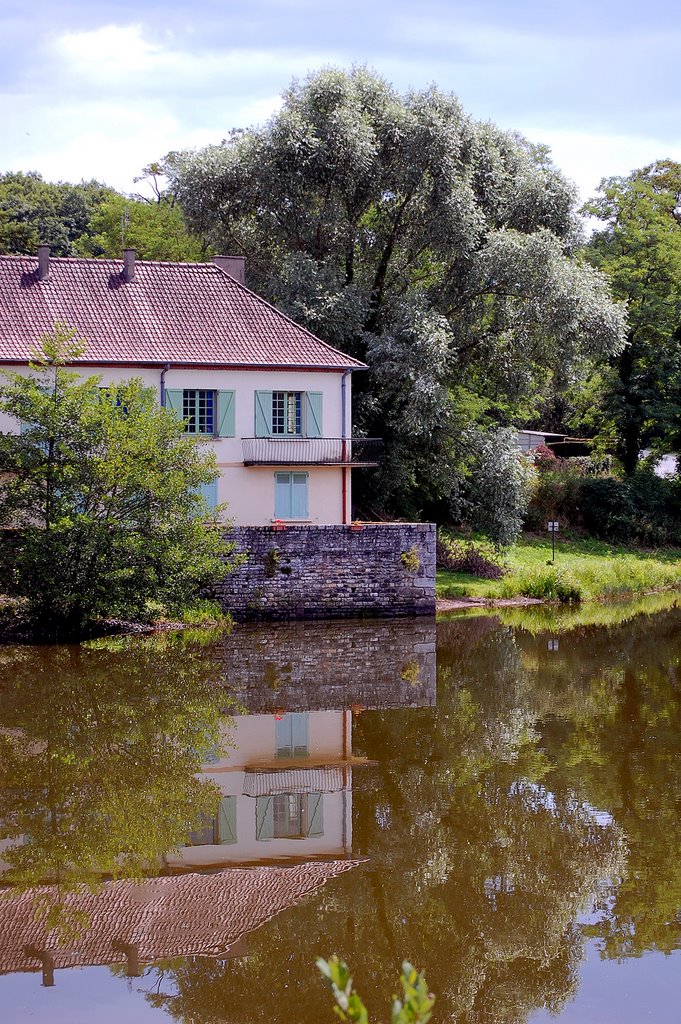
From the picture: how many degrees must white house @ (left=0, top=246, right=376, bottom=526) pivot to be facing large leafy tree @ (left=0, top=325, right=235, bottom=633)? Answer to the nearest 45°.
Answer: approximately 45° to its right

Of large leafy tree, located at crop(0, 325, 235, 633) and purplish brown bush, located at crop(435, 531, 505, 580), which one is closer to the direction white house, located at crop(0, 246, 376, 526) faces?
the large leafy tree

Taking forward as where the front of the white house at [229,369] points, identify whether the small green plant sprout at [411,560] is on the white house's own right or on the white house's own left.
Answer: on the white house's own left

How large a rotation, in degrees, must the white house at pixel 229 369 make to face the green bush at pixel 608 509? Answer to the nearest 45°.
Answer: approximately 135° to its left

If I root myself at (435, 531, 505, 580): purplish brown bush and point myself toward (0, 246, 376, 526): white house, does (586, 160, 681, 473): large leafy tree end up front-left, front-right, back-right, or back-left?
back-right

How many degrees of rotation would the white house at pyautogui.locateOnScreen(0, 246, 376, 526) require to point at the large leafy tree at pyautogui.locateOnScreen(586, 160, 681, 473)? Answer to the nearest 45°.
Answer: approximately 135° to its left

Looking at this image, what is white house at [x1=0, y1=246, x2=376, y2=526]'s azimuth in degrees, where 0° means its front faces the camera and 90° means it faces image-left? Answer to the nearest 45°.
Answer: approximately 0°
